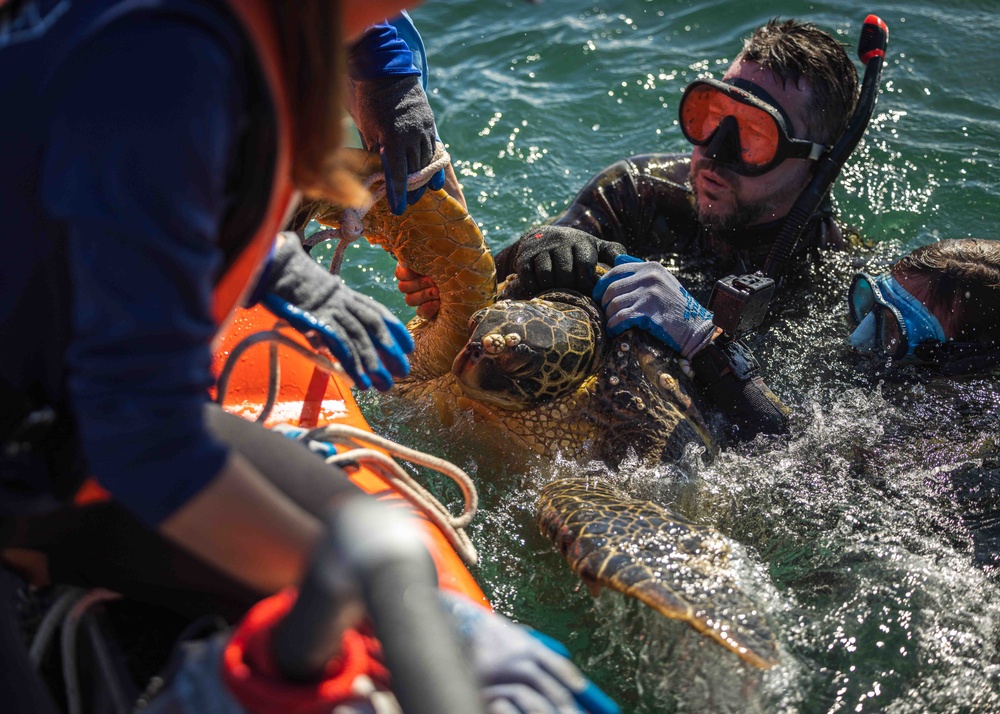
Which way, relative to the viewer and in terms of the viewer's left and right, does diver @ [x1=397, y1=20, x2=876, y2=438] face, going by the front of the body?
facing the viewer and to the left of the viewer

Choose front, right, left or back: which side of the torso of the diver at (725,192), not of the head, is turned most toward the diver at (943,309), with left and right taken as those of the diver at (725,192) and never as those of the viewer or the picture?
left

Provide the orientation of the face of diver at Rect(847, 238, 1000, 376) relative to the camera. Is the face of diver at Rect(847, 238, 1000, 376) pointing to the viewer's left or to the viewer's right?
to the viewer's left

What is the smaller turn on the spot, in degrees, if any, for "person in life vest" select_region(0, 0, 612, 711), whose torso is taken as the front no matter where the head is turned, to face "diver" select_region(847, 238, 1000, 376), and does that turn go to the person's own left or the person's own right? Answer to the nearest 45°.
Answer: approximately 45° to the person's own left

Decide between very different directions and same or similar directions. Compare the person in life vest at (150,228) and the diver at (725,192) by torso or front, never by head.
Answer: very different directions

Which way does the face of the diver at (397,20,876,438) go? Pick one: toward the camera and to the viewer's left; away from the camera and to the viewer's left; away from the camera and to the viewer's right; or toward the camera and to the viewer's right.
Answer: toward the camera and to the viewer's left

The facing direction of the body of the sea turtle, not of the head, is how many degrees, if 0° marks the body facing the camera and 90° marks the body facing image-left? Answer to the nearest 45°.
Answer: approximately 45°

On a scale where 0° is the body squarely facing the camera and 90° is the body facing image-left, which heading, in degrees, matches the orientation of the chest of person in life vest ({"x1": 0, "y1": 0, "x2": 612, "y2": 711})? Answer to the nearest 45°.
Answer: approximately 270°
